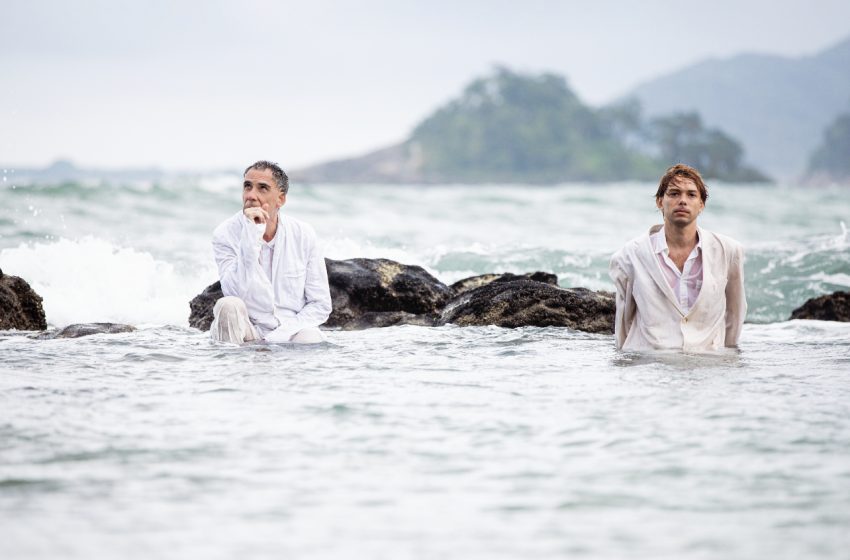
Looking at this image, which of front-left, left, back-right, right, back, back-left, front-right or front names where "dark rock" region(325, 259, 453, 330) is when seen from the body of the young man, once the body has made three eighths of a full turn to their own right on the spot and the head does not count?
front

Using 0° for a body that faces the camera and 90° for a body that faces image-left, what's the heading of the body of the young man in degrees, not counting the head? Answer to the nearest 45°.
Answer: approximately 0°

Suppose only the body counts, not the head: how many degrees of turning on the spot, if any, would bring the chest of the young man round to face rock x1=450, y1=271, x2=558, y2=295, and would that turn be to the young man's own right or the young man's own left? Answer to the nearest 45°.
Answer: approximately 135° to the young man's own right

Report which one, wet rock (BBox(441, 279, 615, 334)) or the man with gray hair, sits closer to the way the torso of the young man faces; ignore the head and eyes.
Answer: the man with gray hair

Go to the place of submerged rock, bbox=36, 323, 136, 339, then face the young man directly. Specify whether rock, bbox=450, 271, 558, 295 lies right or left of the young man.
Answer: left

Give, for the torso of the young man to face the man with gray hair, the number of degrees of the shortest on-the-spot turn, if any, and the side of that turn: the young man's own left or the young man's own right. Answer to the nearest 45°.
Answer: approximately 90° to the young man's own right

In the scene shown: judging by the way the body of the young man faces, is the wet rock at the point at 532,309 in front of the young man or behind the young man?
behind

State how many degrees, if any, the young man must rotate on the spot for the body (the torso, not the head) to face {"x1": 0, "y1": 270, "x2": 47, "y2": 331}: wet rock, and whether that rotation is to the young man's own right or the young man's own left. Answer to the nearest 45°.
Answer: approximately 90° to the young man's own right
